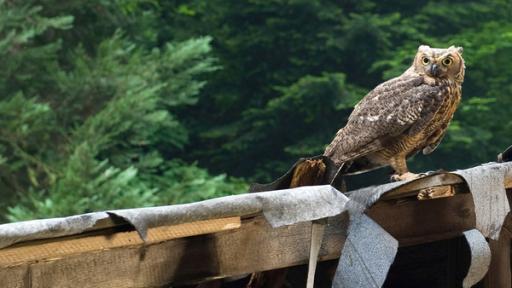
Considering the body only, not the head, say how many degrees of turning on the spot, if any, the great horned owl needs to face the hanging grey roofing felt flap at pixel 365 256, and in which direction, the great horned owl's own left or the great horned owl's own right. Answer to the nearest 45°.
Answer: approximately 90° to the great horned owl's own right

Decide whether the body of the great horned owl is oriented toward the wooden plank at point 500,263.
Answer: no

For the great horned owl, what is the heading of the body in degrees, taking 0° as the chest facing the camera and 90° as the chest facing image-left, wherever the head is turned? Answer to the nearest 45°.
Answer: approximately 270°

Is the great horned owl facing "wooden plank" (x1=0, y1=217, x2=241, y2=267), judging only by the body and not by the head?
no

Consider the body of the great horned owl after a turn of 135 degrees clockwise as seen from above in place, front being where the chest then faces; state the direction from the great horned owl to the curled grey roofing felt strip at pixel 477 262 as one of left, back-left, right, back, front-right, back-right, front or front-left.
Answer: front-left
